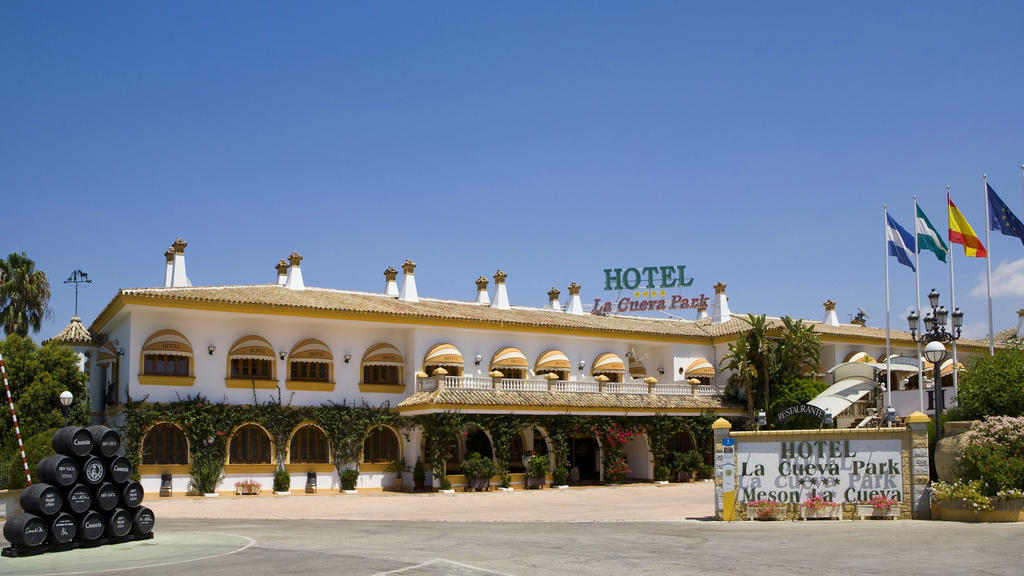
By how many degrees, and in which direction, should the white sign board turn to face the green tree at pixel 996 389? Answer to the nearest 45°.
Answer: approximately 135° to its left

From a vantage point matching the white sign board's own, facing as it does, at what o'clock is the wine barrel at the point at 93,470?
The wine barrel is roughly at 2 o'clock from the white sign board.

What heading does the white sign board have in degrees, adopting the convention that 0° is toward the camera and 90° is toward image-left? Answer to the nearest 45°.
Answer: approximately 0°

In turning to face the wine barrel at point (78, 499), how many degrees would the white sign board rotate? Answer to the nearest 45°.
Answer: approximately 45° to its right

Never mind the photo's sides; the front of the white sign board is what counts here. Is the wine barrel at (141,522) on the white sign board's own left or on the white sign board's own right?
on the white sign board's own right

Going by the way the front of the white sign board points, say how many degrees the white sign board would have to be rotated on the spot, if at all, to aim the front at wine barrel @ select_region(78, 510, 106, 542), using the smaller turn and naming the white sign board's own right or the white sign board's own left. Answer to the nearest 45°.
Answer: approximately 45° to the white sign board's own right

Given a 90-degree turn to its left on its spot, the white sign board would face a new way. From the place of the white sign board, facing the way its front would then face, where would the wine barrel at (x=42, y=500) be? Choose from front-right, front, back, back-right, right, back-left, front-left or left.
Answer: back-right

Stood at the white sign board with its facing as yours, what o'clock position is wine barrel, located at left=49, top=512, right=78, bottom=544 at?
The wine barrel is roughly at 2 o'clock from the white sign board.

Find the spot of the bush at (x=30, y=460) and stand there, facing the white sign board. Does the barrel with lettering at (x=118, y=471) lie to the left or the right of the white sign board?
right

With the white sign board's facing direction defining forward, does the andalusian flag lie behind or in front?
behind

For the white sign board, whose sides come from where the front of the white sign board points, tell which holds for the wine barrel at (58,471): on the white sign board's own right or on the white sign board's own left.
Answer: on the white sign board's own right
